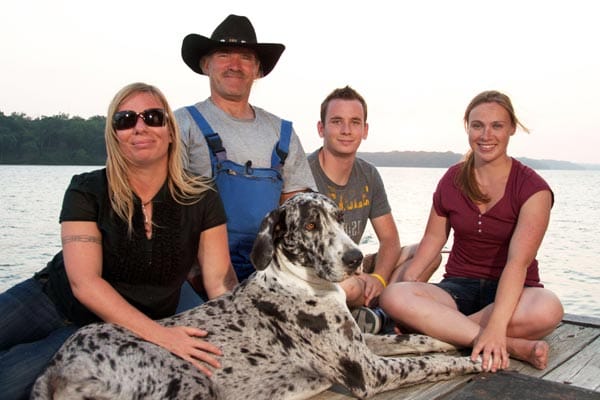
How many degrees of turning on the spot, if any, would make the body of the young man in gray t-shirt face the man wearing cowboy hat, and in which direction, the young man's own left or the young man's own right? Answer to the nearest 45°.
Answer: approximately 45° to the young man's own right

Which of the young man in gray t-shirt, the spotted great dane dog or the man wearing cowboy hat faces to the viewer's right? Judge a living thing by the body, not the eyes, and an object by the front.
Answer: the spotted great dane dog

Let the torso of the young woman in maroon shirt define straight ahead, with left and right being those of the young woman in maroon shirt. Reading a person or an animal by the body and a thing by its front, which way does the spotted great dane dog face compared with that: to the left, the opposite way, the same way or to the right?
to the left

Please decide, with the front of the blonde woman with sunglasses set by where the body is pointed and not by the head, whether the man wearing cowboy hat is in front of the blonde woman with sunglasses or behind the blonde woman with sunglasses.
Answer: behind

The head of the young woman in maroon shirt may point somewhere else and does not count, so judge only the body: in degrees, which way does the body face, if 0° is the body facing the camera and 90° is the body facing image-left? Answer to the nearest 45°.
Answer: approximately 0°

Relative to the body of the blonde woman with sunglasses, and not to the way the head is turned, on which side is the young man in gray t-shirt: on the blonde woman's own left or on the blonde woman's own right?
on the blonde woman's own left

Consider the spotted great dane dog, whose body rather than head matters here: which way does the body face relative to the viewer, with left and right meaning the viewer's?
facing to the right of the viewer

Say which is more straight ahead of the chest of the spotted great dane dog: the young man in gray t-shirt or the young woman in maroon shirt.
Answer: the young woman in maroon shirt

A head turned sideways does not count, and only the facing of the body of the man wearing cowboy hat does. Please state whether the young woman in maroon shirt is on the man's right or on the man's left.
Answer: on the man's left

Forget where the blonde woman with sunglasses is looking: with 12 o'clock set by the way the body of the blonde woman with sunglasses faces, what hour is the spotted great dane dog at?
The spotted great dane dog is roughly at 10 o'clock from the blonde woman with sunglasses.

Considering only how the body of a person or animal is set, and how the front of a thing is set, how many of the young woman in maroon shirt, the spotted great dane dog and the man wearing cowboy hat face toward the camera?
2
